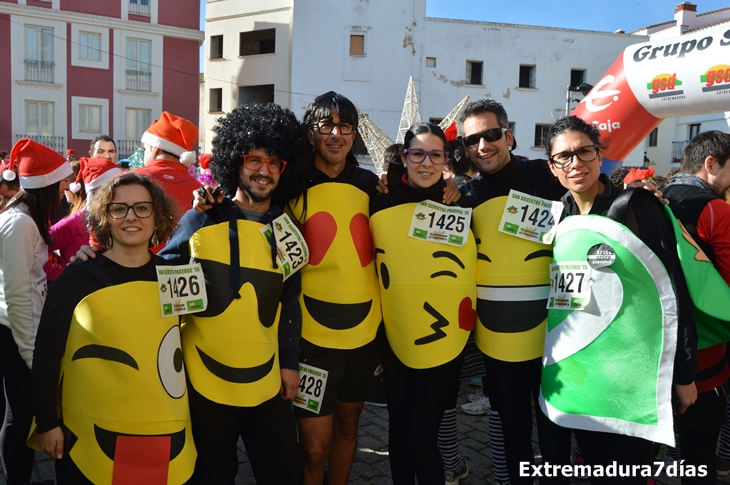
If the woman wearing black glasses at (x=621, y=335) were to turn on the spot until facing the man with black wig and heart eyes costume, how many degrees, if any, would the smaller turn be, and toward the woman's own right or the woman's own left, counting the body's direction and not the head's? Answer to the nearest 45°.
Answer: approximately 45° to the woman's own right

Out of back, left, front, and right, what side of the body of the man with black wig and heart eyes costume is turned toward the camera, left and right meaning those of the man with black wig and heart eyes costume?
front

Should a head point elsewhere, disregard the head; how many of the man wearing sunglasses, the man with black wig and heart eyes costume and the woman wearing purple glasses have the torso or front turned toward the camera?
3

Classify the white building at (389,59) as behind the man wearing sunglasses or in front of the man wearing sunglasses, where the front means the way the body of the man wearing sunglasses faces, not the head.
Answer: behind

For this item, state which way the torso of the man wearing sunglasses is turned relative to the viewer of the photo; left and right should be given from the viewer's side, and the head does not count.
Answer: facing the viewer

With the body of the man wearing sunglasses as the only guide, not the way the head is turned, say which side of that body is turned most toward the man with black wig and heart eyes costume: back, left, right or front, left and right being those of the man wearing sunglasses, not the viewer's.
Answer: right

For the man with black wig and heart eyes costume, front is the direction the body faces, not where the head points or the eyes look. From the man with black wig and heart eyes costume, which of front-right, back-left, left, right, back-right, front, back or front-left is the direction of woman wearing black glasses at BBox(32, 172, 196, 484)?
front-right
